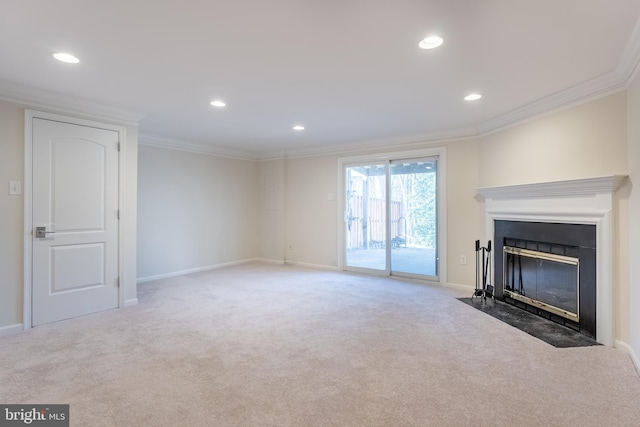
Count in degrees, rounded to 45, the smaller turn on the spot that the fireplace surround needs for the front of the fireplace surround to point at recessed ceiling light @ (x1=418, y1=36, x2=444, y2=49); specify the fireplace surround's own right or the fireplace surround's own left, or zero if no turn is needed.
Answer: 0° — it already faces it

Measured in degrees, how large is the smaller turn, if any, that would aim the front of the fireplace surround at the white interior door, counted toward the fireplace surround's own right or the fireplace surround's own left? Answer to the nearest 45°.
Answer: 0° — it already faces it

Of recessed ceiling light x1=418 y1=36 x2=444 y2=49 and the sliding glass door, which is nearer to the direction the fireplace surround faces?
the recessed ceiling light

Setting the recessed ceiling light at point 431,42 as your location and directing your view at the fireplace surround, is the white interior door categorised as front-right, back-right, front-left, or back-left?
back-left

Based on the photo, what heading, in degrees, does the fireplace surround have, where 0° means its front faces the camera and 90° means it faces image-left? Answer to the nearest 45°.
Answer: approximately 45°

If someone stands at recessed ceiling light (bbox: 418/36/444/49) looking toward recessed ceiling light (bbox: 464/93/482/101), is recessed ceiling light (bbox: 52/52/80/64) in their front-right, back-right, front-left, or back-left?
back-left

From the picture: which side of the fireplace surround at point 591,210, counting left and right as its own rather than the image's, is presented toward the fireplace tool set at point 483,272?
right

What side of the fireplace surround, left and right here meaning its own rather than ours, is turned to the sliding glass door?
right

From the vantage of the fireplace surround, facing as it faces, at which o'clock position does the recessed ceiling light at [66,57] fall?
The recessed ceiling light is roughly at 12 o'clock from the fireplace surround.
